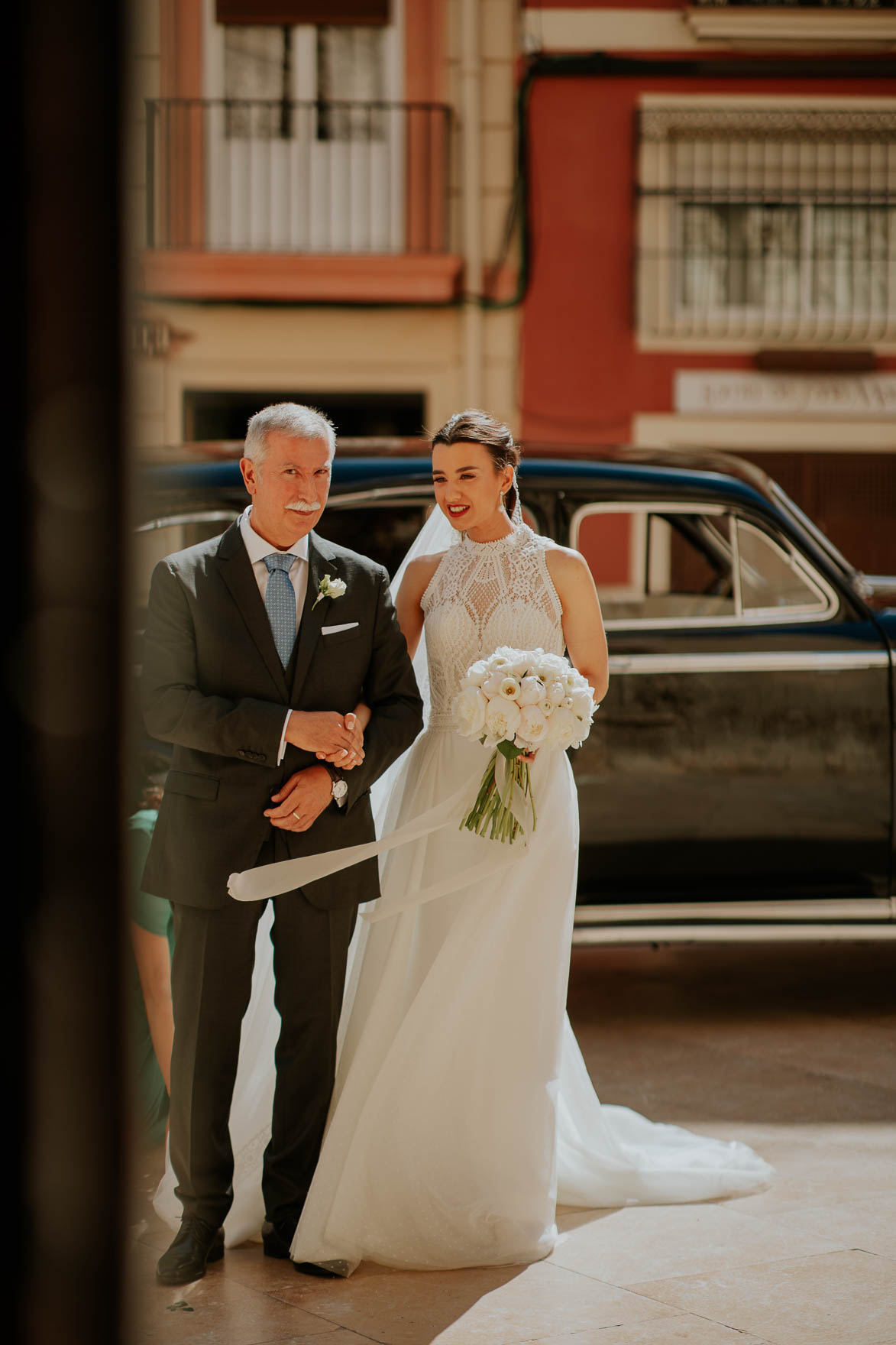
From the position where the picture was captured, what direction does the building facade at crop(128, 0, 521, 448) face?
facing the viewer

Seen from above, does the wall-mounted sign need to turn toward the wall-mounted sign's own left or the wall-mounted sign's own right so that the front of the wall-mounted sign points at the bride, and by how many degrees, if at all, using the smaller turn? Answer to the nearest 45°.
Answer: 0° — it already faces them

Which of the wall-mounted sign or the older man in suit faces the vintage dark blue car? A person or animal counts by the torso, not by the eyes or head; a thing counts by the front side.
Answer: the wall-mounted sign

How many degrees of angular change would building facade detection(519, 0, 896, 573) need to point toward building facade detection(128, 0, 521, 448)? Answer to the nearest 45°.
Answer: approximately 90° to its right

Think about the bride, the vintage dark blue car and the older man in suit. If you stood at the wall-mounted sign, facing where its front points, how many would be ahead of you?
3

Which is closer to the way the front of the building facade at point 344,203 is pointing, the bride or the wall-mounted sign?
the bride

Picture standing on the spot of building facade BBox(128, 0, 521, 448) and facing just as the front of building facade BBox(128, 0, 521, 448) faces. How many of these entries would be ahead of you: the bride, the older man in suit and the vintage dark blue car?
3

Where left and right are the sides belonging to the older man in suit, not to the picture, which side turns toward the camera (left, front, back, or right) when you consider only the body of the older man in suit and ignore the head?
front

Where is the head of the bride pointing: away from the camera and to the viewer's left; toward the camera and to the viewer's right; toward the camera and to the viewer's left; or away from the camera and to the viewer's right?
toward the camera and to the viewer's left

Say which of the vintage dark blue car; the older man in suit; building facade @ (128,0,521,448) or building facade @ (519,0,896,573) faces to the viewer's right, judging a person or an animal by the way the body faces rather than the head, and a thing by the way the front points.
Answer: the vintage dark blue car

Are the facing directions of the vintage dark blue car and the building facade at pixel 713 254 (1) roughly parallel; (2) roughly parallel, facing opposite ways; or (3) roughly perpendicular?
roughly perpendicular

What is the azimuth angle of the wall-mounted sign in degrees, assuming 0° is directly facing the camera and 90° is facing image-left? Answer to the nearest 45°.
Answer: approximately 0°

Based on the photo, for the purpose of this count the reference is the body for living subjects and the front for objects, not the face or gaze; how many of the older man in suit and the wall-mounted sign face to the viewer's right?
0

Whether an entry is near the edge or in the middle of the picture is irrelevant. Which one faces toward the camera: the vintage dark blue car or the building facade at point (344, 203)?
the building facade

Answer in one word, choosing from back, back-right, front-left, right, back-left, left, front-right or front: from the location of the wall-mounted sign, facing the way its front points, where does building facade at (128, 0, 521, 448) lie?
right

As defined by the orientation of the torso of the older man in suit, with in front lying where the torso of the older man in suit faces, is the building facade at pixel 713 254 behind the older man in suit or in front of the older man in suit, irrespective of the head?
behind

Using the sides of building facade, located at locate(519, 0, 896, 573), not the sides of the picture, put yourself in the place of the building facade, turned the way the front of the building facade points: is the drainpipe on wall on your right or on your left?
on your right

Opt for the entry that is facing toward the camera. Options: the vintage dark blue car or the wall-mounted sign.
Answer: the wall-mounted sign
